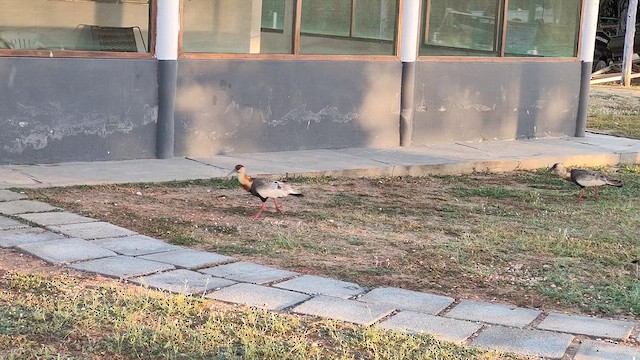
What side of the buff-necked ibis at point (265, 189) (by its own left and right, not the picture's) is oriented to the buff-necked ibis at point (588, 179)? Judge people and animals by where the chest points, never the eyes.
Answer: back

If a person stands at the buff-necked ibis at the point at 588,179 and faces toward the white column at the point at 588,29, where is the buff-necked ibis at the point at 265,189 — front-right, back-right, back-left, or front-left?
back-left

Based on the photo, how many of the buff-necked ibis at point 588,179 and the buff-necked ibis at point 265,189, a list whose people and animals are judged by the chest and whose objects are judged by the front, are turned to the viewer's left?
2

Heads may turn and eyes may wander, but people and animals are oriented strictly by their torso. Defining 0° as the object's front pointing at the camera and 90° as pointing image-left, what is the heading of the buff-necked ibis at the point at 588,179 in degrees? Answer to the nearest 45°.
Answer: approximately 90°

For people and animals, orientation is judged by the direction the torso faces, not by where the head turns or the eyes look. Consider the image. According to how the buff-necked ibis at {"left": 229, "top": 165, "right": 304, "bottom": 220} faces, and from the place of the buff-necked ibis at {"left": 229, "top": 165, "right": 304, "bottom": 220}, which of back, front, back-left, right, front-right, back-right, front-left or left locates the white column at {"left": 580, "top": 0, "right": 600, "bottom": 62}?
back-right

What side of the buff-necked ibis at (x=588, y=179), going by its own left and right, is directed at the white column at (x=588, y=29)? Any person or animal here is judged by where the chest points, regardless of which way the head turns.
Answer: right

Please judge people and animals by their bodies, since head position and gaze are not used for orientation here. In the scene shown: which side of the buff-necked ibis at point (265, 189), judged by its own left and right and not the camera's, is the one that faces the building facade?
right

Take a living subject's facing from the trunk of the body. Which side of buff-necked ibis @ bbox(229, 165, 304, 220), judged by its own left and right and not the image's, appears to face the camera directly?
left
